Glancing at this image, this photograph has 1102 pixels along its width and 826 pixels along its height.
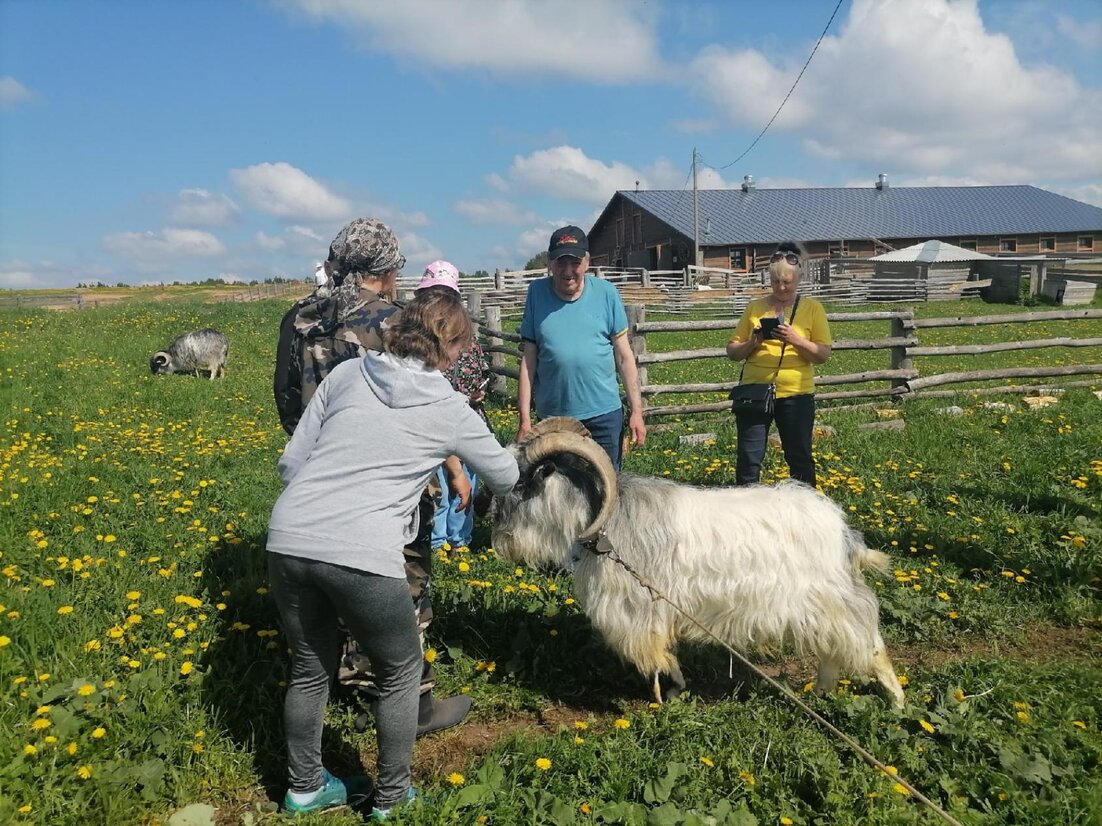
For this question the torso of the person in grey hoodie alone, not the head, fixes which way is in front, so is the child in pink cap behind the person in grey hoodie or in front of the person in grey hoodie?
in front

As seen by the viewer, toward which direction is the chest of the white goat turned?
to the viewer's left

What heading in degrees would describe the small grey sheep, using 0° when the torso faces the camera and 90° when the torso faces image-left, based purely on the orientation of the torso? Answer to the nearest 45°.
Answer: approximately 90°

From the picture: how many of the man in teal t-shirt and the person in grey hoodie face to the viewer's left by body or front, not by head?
0

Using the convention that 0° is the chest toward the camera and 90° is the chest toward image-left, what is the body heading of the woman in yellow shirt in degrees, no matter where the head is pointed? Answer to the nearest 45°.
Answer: approximately 0°

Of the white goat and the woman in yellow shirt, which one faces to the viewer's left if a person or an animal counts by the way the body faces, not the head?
the white goat

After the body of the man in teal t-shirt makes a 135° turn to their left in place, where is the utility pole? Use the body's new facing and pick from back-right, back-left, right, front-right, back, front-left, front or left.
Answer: front-left

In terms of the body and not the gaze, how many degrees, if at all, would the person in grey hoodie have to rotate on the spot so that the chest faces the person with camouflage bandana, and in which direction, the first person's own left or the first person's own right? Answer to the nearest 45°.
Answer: approximately 45° to the first person's own left

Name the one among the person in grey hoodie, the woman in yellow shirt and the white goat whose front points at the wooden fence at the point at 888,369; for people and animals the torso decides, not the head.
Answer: the person in grey hoodie

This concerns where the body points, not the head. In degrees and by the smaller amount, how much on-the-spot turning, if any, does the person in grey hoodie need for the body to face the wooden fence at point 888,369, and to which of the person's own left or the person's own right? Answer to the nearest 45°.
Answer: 0° — they already face it

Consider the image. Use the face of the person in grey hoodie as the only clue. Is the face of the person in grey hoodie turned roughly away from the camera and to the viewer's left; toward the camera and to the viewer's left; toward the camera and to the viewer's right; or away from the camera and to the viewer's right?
away from the camera and to the viewer's right

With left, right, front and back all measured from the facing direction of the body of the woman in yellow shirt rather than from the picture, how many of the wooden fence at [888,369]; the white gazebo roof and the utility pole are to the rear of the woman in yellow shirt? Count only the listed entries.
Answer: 3

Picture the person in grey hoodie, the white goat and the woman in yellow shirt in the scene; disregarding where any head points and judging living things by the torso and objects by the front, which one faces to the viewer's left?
the white goat
